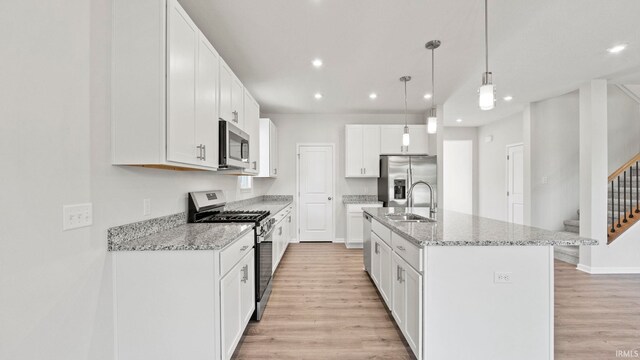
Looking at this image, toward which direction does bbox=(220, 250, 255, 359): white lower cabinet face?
to the viewer's right

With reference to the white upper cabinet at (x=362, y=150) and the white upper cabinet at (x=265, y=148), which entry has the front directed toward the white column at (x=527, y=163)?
the white upper cabinet at (x=265, y=148)

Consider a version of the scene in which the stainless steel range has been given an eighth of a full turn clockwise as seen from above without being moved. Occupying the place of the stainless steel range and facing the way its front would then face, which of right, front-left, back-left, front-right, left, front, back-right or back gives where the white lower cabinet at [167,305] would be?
right

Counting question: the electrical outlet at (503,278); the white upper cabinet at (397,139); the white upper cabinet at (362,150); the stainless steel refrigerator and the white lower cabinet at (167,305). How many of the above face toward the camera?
4

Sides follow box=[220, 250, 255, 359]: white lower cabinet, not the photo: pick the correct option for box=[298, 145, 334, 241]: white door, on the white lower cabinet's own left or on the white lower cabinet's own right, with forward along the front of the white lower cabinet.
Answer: on the white lower cabinet's own left

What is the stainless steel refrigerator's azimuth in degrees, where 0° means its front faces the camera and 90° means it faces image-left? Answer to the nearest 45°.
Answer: approximately 0°

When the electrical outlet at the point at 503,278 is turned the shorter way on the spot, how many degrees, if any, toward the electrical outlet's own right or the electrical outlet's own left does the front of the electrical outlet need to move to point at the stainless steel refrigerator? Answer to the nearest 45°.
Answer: approximately 135° to the electrical outlet's own right

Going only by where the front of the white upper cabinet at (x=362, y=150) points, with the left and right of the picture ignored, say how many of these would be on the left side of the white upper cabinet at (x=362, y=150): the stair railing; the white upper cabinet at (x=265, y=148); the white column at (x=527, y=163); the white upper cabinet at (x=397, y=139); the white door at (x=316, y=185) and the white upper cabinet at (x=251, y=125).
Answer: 3

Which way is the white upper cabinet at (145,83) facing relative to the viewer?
to the viewer's right

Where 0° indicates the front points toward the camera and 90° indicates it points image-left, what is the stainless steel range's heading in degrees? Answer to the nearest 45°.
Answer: approximately 270°
